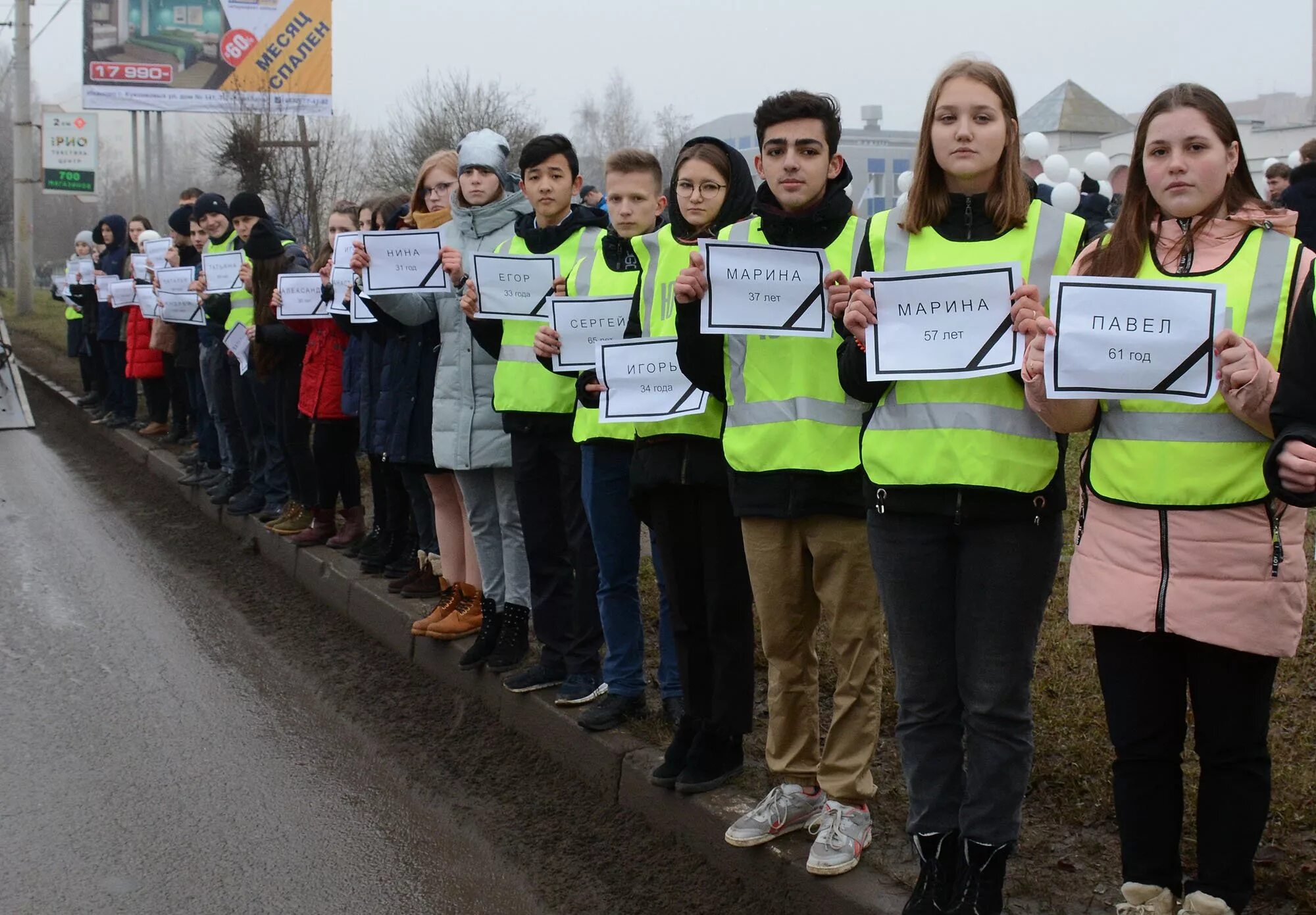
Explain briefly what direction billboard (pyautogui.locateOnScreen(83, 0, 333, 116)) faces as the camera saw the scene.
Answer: facing the viewer

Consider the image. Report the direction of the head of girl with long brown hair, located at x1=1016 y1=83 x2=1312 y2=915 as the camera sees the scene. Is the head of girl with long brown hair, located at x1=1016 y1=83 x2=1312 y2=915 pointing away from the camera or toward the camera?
toward the camera

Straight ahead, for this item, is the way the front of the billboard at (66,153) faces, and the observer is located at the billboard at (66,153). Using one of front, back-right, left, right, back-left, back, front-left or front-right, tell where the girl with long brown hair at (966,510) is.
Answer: front

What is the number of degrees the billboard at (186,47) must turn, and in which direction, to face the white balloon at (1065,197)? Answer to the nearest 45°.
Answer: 0° — it already faces it

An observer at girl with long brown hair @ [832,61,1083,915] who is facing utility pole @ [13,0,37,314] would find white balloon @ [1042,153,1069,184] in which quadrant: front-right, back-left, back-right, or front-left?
front-right

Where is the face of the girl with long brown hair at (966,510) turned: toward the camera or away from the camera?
toward the camera

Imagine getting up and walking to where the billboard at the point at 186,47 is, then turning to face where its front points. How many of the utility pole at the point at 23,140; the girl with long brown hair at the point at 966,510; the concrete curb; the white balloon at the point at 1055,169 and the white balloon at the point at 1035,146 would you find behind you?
0

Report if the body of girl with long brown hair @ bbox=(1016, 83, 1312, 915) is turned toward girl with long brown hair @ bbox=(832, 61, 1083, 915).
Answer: no

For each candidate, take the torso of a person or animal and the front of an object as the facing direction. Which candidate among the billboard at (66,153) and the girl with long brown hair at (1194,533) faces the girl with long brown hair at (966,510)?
the billboard

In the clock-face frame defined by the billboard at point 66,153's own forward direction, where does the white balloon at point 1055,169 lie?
The white balloon is roughly at 11 o'clock from the billboard.

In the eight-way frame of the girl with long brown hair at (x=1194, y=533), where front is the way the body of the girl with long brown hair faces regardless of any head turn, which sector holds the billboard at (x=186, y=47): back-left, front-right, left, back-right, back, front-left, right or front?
back-right

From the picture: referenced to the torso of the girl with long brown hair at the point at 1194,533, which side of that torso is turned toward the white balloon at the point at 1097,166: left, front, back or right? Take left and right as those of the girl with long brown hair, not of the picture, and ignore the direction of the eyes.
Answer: back

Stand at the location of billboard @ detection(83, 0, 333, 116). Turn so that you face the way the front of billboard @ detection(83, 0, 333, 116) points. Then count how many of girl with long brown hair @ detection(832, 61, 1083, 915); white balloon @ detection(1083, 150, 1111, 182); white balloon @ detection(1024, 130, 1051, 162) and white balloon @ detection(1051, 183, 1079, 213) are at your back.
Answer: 0

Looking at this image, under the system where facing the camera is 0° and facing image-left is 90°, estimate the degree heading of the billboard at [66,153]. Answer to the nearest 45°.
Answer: approximately 0°

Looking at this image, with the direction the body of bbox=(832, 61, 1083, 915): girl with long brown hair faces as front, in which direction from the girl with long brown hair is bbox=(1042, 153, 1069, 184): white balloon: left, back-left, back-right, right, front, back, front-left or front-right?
back
